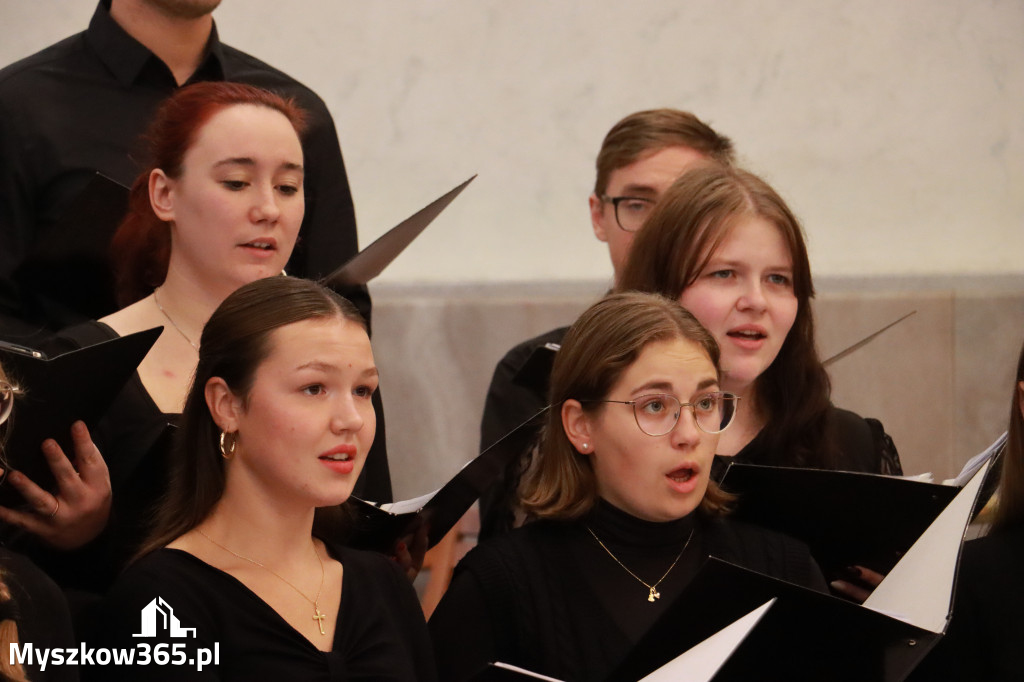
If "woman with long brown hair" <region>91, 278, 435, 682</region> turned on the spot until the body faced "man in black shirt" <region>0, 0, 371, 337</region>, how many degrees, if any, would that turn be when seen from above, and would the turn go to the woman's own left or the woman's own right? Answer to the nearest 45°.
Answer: approximately 135° to the woman's own left

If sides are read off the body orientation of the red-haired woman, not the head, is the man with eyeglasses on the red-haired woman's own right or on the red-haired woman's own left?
on the red-haired woman's own left

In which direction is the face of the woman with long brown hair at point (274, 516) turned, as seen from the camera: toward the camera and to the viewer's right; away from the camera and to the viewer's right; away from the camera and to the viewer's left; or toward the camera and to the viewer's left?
toward the camera and to the viewer's right

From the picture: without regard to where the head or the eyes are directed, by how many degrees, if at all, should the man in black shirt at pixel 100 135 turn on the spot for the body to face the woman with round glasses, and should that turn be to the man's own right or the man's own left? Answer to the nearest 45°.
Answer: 0° — they already face them

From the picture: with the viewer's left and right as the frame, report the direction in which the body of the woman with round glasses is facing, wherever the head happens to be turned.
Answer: facing the viewer and to the right of the viewer

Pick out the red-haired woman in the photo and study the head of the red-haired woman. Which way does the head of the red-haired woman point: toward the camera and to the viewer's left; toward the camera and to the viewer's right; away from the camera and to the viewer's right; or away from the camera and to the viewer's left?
toward the camera and to the viewer's right

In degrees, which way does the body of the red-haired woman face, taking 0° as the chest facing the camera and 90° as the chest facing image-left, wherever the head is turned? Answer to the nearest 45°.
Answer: approximately 315°

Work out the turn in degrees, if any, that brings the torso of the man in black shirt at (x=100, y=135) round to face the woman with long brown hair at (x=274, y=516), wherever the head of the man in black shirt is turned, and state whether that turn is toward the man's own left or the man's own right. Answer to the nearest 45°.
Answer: approximately 45° to the man's own right
